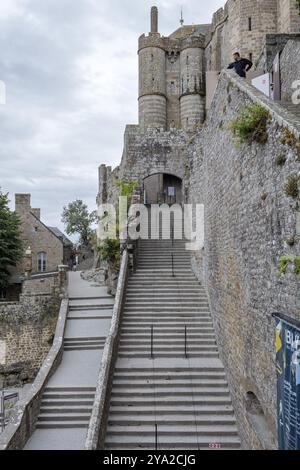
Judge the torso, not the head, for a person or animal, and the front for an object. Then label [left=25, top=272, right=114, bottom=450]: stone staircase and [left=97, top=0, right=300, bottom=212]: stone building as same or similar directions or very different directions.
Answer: same or similar directions

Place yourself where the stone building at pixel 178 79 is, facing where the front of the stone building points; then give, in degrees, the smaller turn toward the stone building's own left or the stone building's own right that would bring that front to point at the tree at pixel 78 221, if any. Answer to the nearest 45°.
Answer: approximately 135° to the stone building's own right

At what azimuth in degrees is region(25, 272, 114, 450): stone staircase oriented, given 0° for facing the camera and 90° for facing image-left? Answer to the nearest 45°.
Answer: approximately 0°

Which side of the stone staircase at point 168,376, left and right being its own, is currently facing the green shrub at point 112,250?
back

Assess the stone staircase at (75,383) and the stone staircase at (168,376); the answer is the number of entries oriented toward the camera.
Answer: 2

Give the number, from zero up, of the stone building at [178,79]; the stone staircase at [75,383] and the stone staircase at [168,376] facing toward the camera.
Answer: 3

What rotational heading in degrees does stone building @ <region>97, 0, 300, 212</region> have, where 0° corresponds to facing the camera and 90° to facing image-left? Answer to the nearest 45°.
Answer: approximately 0°

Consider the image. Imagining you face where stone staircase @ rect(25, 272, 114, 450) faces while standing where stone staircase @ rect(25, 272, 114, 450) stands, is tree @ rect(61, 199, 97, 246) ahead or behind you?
behind

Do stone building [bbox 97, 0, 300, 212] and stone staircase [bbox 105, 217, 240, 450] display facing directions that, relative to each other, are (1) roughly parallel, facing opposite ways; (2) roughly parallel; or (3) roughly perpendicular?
roughly parallel

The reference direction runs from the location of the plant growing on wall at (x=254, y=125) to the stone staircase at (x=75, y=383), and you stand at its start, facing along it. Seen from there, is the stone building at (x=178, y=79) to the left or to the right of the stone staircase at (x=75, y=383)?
right

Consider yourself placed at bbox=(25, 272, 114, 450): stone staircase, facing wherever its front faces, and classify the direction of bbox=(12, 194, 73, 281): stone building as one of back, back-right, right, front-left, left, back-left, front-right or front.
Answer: back

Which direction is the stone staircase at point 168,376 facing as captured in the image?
toward the camera

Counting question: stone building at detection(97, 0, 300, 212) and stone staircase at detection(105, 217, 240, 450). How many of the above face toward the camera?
2
